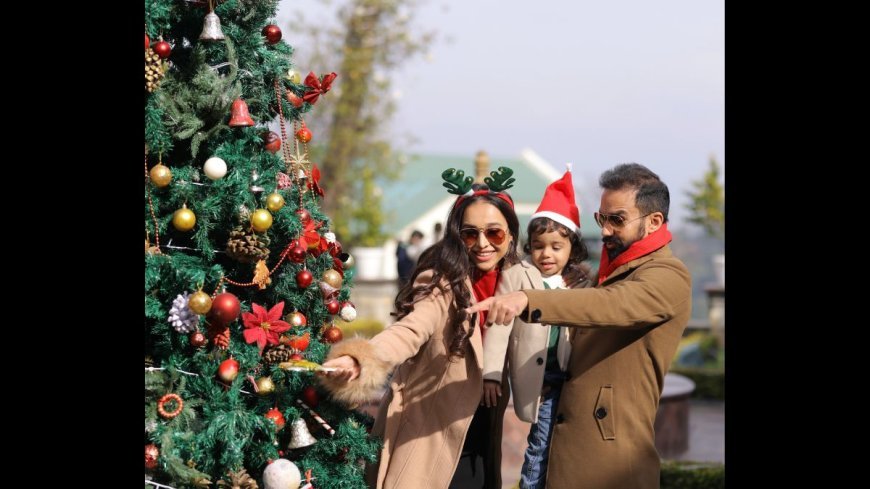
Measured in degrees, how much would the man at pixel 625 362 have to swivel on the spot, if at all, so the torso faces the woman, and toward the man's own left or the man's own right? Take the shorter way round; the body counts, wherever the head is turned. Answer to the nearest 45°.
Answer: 0° — they already face them

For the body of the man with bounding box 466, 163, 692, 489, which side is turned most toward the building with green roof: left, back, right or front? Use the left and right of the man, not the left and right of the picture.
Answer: right

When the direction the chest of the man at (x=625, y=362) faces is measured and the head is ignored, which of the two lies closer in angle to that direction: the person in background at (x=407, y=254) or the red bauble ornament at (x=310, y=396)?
the red bauble ornament

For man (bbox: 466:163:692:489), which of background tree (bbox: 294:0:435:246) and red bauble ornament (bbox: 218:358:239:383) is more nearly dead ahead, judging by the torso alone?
the red bauble ornament

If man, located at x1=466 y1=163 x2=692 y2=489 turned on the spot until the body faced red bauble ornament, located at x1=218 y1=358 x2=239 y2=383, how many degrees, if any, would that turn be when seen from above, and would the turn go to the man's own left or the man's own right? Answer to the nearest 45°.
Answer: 0° — they already face it

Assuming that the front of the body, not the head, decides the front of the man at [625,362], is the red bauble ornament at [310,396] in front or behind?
in front

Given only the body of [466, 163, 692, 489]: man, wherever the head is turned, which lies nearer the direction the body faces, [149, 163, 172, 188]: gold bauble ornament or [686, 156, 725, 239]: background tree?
the gold bauble ornament

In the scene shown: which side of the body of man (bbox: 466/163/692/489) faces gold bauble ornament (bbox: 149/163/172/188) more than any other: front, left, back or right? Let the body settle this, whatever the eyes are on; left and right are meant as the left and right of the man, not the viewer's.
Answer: front

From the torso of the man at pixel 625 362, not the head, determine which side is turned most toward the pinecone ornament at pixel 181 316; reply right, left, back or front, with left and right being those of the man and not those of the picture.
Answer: front

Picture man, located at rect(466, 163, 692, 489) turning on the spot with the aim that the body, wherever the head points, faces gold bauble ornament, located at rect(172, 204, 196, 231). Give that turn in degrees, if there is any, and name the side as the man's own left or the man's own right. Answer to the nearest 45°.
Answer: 0° — they already face it

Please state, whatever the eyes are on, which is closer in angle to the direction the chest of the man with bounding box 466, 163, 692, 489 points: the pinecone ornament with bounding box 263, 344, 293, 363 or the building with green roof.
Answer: the pinecone ornament

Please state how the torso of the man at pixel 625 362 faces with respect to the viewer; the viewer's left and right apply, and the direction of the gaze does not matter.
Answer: facing to the left of the viewer
